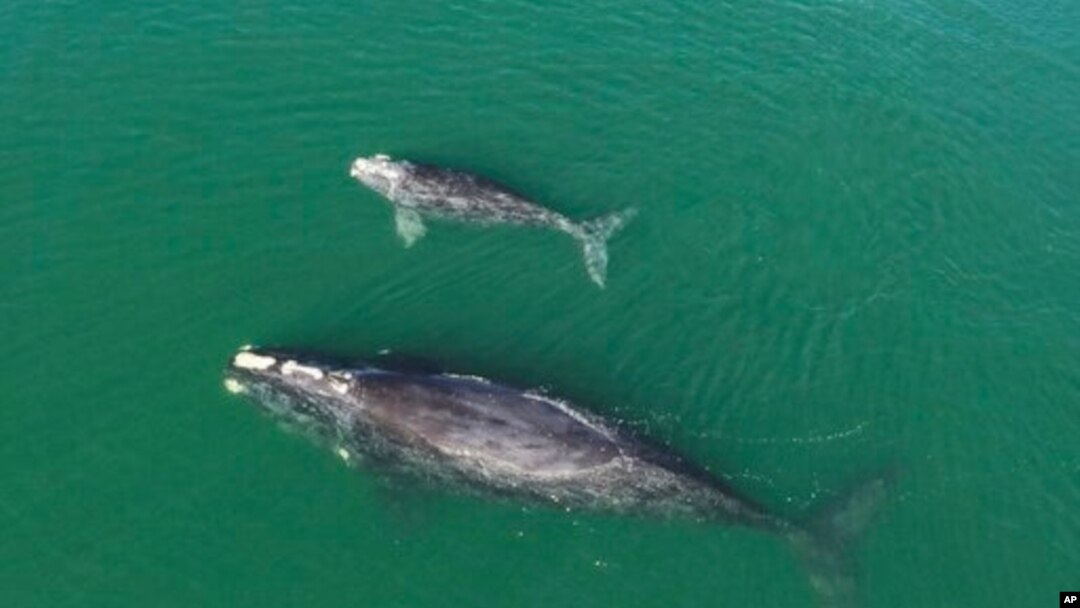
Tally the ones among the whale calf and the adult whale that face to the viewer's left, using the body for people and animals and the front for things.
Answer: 2

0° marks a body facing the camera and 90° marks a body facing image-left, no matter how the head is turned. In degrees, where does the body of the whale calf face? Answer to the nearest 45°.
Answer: approximately 90°

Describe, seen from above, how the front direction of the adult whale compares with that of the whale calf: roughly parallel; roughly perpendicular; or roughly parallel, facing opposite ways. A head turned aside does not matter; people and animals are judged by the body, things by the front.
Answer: roughly parallel

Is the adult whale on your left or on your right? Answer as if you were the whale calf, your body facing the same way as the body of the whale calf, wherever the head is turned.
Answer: on your left

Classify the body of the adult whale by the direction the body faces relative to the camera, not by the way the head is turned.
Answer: to the viewer's left

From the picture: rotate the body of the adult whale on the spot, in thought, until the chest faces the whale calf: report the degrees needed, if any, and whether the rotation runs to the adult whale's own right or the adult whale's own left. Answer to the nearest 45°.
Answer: approximately 90° to the adult whale's own right
